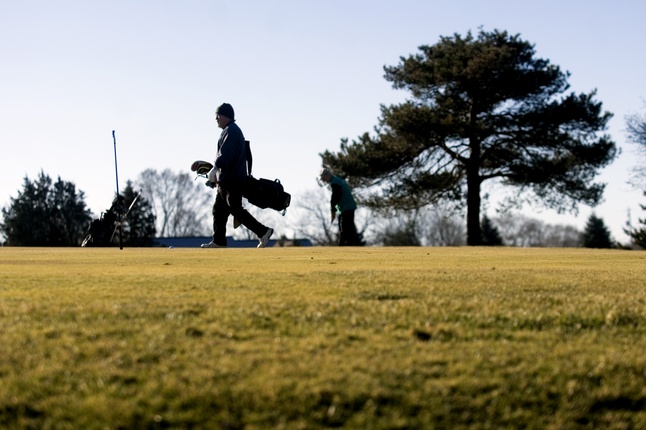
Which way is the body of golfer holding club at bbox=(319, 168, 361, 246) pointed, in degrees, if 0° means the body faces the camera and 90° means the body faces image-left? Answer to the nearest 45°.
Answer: approximately 90°

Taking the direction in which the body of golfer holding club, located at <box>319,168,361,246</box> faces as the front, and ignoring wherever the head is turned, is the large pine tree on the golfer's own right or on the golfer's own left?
on the golfer's own right

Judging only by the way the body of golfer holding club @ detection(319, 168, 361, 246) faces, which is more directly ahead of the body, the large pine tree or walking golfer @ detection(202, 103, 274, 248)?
the walking golfer
